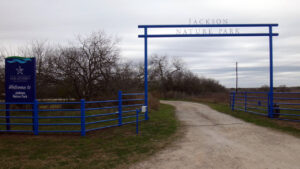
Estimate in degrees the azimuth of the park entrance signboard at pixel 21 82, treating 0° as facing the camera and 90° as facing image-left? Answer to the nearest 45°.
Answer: approximately 0°

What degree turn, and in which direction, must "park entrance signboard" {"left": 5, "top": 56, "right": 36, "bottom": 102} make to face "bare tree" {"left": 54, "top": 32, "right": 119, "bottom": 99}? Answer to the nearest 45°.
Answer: approximately 135° to its left
